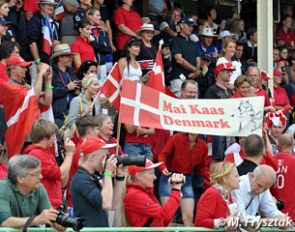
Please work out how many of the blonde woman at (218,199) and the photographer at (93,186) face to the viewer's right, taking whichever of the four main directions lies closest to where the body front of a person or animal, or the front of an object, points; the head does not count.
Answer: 2

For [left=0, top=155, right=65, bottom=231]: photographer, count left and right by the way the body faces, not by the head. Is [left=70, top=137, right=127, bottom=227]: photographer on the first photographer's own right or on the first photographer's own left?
on the first photographer's own left

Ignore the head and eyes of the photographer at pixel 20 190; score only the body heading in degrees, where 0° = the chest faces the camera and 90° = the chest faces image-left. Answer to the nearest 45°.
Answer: approximately 315°

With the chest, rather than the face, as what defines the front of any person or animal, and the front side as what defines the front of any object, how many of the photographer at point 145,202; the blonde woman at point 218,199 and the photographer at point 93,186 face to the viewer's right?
3

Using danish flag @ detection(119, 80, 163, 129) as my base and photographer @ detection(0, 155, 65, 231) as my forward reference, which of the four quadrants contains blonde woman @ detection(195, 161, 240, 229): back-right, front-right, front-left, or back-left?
front-left

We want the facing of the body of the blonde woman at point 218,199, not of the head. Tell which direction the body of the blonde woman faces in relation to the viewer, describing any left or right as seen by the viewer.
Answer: facing to the right of the viewer

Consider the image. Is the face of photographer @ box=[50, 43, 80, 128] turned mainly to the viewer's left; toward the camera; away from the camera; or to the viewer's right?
toward the camera

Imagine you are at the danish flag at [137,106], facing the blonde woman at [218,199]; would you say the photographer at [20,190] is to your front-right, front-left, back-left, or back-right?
front-right

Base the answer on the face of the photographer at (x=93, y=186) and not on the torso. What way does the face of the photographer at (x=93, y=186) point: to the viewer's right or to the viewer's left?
to the viewer's right

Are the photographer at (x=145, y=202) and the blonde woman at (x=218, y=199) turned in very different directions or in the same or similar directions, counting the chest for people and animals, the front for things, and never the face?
same or similar directions

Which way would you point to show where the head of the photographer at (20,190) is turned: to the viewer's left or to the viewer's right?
to the viewer's right

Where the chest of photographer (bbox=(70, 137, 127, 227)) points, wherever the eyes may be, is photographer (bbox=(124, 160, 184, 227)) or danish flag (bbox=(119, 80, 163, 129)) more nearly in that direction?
the photographer
